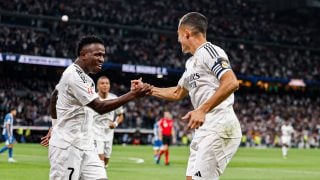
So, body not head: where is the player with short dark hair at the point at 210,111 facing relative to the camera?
to the viewer's left

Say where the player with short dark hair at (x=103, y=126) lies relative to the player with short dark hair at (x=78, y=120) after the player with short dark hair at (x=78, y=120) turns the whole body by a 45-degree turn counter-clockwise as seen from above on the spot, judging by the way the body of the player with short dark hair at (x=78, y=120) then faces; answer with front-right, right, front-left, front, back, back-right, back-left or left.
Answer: front-left

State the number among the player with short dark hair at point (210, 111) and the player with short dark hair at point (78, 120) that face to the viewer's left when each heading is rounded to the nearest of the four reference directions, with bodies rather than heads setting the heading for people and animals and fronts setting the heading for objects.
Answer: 1

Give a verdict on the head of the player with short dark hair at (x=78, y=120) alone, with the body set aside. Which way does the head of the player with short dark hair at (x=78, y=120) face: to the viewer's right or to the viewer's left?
to the viewer's right

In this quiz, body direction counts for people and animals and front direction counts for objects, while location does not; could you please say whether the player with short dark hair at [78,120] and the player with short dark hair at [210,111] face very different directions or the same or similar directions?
very different directions

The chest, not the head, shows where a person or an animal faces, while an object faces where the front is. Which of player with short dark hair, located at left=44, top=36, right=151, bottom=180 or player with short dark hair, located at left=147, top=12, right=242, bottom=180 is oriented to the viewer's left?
player with short dark hair, located at left=147, top=12, right=242, bottom=180

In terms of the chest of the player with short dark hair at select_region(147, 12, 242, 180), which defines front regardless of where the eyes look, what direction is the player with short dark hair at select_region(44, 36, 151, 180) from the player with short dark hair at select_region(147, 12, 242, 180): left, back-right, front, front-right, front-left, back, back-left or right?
front
